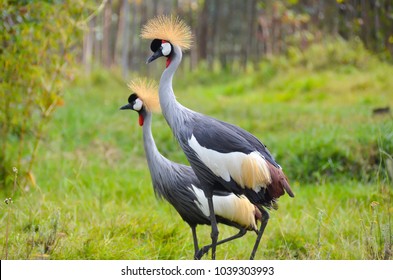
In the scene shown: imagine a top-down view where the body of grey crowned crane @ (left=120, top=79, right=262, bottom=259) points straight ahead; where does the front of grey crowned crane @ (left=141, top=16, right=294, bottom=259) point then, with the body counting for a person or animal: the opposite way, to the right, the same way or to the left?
the same way

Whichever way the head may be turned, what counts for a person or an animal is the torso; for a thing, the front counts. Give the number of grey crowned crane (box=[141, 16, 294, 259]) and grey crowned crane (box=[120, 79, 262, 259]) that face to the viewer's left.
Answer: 2

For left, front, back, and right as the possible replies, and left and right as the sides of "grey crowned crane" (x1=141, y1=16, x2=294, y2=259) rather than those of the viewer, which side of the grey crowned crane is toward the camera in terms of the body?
left

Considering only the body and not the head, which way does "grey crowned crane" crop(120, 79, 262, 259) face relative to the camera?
to the viewer's left
